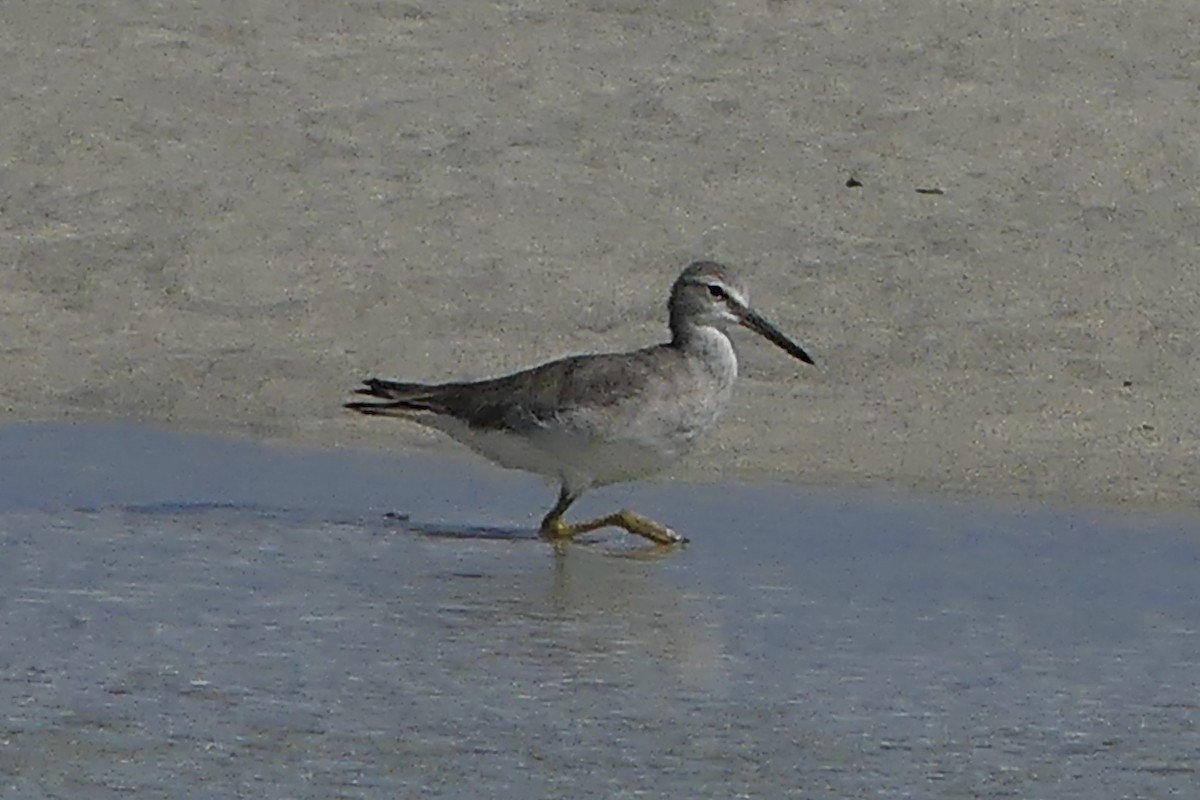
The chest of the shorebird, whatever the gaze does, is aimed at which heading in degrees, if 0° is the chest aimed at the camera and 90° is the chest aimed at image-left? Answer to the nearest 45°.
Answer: approximately 270°
